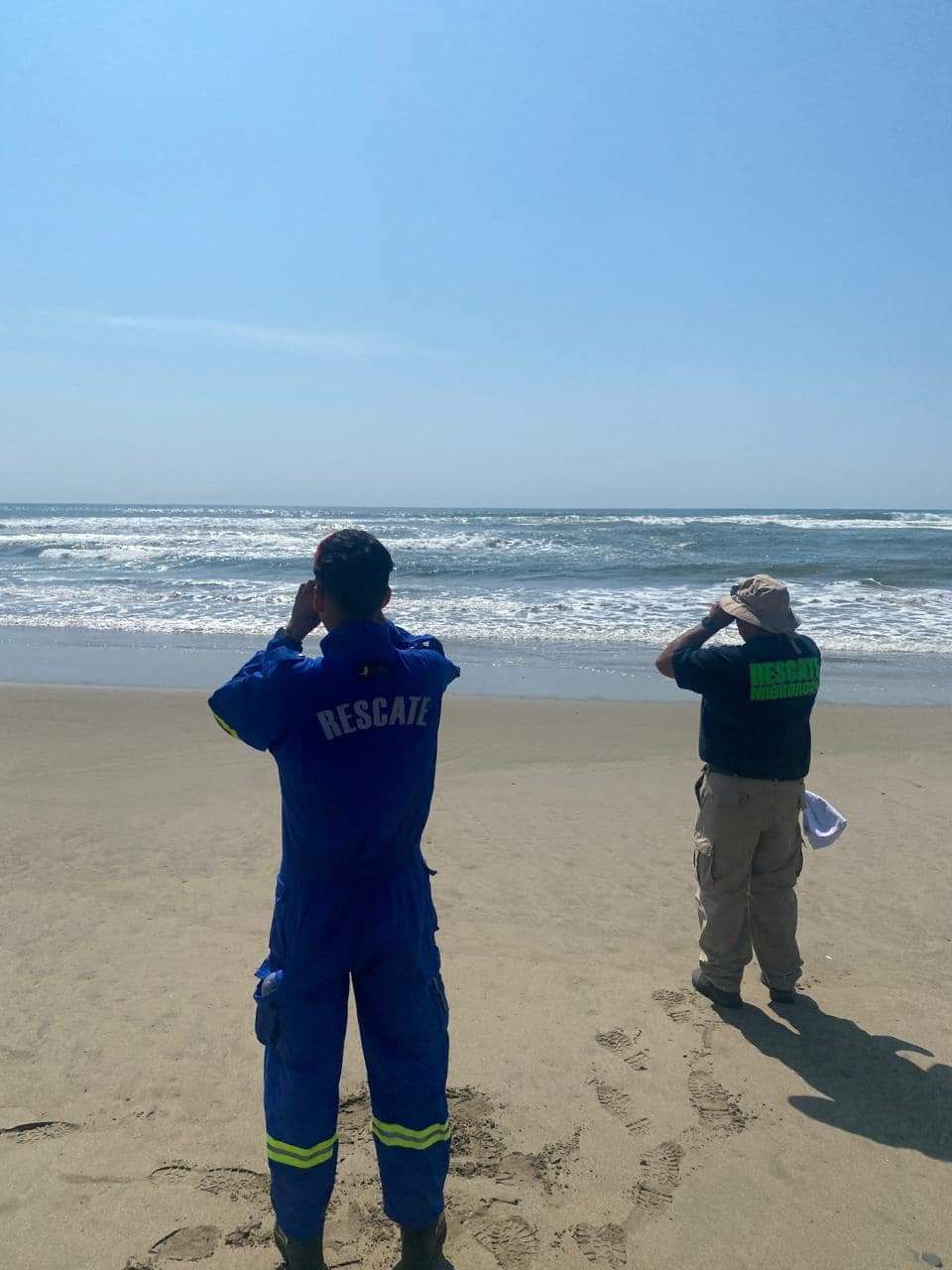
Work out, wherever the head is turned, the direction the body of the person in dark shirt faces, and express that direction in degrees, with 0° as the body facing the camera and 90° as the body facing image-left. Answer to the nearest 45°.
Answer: approximately 135°

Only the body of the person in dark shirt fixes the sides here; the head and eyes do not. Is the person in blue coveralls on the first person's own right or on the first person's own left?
on the first person's own left

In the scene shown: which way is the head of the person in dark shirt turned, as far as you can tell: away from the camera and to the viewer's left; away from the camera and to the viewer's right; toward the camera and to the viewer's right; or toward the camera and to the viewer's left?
away from the camera and to the viewer's left
